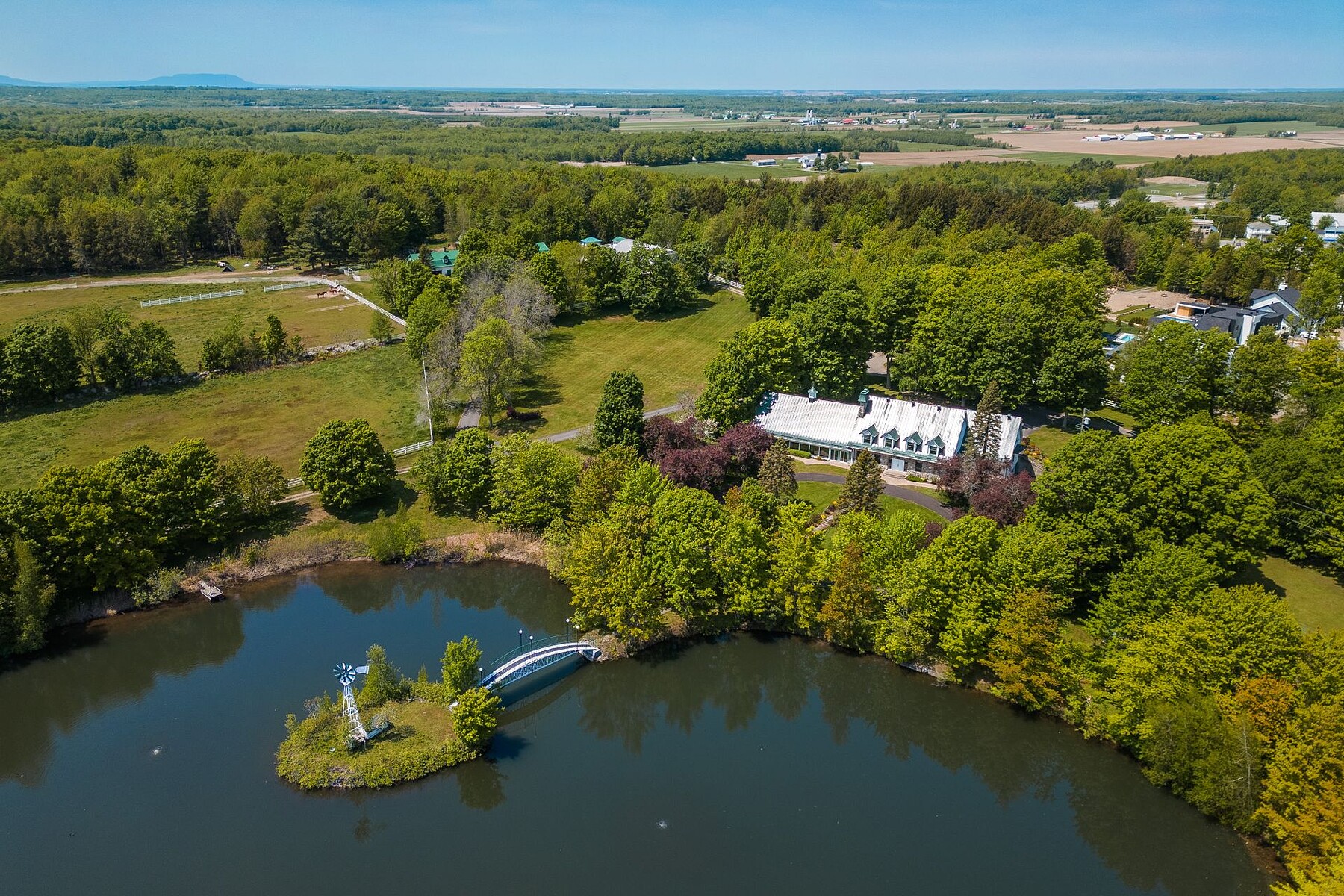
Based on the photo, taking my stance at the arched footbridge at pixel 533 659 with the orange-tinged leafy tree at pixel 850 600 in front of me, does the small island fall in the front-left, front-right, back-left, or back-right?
back-right

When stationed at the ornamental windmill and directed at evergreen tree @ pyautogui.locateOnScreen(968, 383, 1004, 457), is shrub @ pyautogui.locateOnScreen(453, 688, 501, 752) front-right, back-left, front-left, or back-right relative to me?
front-right

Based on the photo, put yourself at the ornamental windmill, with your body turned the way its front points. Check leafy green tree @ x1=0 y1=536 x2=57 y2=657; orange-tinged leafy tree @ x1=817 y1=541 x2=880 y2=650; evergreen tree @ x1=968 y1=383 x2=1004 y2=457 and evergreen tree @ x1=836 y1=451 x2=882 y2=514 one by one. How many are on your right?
1

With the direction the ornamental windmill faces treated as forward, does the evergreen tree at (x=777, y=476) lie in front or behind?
behind

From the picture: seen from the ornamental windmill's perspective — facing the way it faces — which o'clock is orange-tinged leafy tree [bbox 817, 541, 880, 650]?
The orange-tinged leafy tree is roughly at 8 o'clock from the ornamental windmill.

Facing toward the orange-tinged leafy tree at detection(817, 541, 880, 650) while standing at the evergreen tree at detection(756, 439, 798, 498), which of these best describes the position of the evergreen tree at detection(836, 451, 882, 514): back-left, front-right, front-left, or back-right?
front-left

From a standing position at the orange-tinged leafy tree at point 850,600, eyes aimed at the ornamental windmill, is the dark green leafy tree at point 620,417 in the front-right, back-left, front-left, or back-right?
front-right

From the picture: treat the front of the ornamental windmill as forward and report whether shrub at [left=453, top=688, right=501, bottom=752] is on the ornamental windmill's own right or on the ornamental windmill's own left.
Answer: on the ornamental windmill's own left

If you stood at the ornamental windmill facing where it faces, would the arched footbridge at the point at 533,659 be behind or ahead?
behind

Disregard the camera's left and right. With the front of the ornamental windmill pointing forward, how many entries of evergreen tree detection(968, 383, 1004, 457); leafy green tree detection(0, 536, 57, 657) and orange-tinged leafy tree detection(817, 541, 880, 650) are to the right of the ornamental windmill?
1

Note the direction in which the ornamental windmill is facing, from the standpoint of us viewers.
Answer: facing the viewer and to the left of the viewer

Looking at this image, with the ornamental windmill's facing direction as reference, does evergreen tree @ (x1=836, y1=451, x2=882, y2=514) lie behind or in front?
behind

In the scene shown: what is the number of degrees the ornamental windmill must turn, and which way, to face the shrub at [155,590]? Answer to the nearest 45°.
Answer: approximately 90° to its right

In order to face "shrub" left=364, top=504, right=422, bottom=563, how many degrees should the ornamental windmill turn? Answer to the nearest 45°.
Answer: approximately 135° to its right
